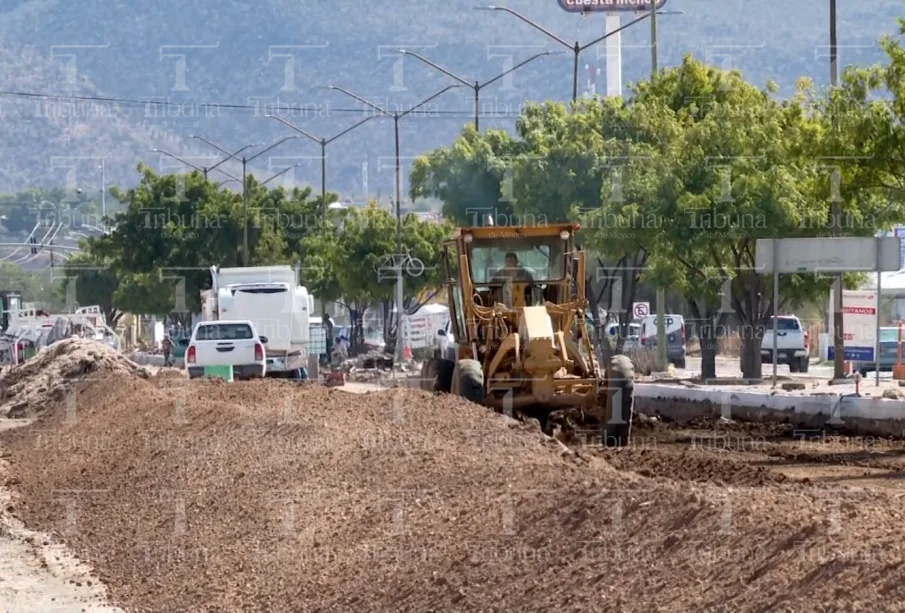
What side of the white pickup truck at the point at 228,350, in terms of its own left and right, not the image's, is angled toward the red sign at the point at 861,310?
right

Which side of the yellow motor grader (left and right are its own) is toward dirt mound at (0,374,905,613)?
front

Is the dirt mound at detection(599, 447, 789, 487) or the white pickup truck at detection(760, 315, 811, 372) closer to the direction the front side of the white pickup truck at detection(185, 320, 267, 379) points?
the white pickup truck at detection(760, 315, 811, 372)

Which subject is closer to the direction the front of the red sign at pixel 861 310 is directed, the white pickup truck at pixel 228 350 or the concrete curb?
the concrete curb

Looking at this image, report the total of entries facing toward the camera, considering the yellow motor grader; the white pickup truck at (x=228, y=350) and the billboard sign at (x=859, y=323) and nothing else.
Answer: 2

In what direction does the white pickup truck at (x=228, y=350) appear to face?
away from the camera

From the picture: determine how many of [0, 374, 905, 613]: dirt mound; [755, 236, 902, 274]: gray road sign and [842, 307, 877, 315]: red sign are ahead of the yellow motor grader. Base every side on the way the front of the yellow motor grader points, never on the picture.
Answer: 1
